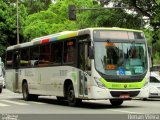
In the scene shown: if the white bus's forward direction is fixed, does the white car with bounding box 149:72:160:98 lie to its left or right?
on its left

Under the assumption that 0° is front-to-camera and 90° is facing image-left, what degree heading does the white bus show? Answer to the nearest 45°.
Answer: approximately 315°
